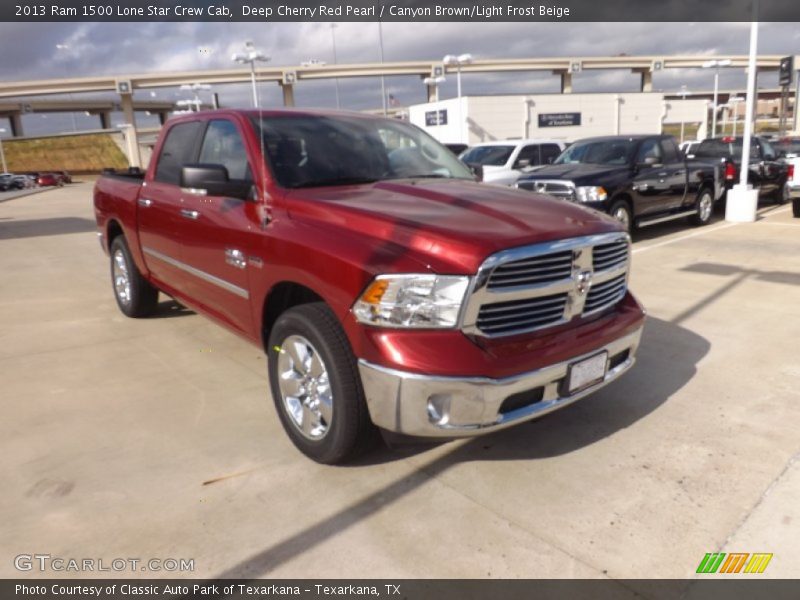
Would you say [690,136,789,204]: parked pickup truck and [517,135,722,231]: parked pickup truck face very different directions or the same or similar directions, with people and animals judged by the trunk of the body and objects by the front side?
very different directions

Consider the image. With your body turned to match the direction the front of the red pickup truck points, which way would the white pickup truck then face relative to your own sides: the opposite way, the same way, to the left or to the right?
to the right

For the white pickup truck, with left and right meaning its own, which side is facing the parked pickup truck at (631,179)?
left

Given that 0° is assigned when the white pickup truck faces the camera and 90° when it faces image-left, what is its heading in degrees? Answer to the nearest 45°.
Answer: approximately 45°

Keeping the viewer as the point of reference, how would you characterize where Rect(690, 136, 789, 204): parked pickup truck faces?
facing away from the viewer and to the right of the viewer

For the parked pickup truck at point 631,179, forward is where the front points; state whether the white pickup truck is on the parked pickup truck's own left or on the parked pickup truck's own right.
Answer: on the parked pickup truck's own right

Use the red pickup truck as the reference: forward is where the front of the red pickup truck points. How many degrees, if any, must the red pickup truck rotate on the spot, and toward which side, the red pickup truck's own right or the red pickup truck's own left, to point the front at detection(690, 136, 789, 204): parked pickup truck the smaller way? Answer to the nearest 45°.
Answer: approximately 90° to the red pickup truck's own left

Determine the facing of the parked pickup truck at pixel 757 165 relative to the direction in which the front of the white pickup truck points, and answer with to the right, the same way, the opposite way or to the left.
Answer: the opposite way

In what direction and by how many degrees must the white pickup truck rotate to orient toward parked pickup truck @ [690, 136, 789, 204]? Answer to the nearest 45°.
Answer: approximately 135° to its left

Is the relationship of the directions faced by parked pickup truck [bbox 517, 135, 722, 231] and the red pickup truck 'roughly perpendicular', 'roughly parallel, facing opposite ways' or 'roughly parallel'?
roughly perpendicular

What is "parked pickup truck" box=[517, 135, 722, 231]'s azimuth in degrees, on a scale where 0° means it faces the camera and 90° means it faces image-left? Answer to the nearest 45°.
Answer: approximately 45°
